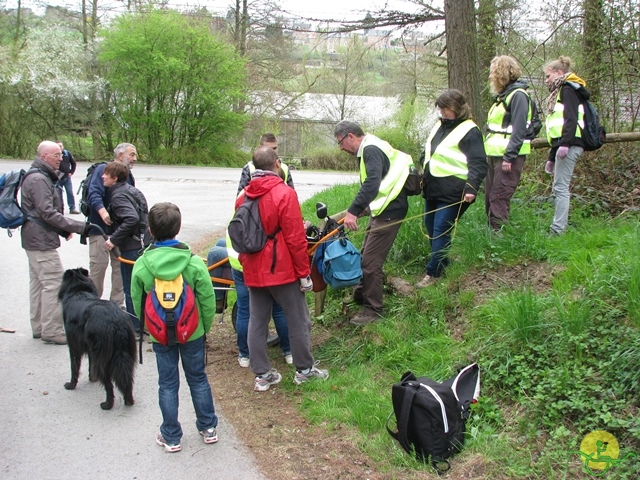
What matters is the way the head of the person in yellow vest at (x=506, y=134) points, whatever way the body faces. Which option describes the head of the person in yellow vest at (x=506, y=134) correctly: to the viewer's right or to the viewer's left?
to the viewer's left

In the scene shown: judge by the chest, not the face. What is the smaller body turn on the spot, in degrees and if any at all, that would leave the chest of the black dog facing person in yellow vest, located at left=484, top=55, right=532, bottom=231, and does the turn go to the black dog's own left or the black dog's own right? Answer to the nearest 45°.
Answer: approximately 135° to the black dog's own right

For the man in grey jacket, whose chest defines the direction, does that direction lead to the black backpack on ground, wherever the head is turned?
no

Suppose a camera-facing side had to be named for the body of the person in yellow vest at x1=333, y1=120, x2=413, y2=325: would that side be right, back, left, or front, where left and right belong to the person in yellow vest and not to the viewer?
left

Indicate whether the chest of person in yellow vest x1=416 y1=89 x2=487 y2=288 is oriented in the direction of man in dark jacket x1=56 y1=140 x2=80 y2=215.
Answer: no

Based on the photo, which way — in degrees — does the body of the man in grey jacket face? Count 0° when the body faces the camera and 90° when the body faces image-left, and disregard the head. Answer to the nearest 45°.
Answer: approximately 270°

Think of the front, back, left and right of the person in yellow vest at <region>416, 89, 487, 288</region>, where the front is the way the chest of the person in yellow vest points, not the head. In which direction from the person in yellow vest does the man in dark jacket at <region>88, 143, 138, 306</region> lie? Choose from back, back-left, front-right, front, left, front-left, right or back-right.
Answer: front-right

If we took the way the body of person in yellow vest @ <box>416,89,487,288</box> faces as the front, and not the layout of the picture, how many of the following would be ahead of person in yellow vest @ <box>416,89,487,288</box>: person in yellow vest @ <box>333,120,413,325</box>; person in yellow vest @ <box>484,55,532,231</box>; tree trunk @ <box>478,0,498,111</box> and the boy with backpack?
2

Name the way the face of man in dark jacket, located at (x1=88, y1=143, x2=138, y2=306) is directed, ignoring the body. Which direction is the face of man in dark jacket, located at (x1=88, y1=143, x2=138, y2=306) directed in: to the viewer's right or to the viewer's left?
to the viewer's right

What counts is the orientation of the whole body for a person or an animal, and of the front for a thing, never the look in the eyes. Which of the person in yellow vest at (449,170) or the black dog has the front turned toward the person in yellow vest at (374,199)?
the person in yellow vest at (449,170)

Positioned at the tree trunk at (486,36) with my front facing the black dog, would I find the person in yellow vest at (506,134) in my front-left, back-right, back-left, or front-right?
front-left

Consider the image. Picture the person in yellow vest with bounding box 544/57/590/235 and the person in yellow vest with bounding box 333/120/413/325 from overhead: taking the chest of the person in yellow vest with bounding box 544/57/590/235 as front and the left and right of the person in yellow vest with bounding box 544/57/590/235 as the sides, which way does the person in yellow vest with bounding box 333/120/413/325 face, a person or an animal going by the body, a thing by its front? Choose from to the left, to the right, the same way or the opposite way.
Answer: the same way

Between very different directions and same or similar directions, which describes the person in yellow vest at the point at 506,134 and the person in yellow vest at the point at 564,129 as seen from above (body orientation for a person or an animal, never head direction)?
same or similar directions

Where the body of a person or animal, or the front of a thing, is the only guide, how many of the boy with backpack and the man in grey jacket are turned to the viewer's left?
0
